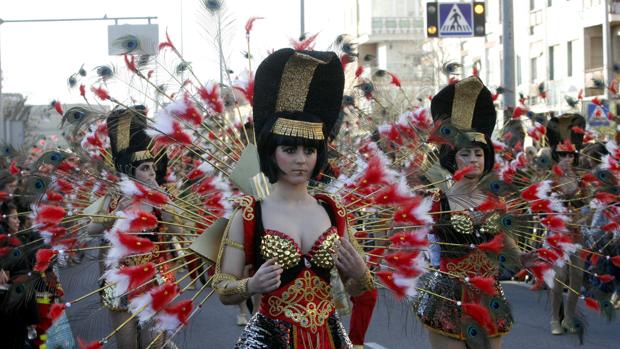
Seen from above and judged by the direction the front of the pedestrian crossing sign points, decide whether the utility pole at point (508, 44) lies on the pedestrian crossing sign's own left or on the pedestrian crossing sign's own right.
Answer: on the pedestrian crossing sign's own left

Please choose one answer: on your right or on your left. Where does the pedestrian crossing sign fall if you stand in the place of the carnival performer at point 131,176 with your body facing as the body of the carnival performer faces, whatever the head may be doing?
on your left

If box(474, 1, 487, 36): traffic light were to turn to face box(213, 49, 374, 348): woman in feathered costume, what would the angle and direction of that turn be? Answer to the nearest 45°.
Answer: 0° — it already faces them

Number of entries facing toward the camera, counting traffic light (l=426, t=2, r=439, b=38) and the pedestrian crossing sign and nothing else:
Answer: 2

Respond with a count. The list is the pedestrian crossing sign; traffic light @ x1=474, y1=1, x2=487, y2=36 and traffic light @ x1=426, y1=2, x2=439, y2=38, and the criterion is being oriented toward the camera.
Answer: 3

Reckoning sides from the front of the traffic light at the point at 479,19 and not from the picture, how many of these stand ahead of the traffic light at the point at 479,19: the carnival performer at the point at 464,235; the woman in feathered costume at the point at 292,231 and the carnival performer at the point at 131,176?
3

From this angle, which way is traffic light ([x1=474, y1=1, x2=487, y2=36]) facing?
toward the camera

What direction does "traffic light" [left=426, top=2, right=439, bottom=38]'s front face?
toward the camera

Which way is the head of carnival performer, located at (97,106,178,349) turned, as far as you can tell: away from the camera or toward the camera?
toward the camera

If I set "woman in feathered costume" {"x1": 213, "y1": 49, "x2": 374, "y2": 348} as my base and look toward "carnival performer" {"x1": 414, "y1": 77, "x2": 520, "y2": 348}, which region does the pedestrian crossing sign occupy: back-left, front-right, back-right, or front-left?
front-left

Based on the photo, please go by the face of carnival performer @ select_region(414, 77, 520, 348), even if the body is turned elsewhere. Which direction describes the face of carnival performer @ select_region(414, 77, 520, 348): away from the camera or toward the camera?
toward the camera

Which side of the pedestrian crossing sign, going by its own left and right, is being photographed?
front

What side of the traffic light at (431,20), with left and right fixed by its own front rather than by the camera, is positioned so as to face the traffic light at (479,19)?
left

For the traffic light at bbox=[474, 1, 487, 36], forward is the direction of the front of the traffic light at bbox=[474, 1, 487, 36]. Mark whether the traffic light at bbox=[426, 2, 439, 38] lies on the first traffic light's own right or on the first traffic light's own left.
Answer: on the first traffic light's own right

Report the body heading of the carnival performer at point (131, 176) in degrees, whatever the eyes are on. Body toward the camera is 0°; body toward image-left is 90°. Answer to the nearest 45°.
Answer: approximately 315°
